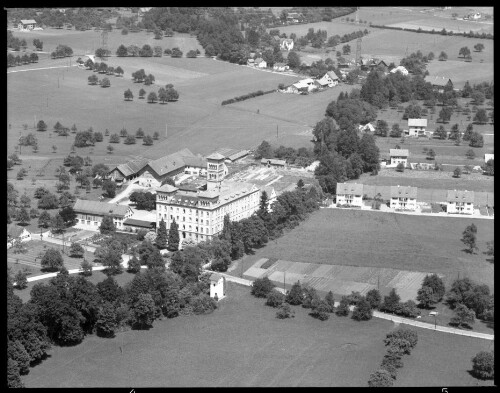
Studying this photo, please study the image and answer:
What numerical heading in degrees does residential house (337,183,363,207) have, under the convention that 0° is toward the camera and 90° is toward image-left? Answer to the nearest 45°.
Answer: approximately 0°

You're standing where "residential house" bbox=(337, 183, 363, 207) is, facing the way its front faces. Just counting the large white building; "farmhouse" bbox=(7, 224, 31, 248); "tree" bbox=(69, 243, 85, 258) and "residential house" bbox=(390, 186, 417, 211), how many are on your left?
1

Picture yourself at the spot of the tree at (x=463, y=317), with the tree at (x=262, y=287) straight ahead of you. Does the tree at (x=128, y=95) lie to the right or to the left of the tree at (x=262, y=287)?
right

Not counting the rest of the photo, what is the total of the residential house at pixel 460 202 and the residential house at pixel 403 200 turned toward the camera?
2

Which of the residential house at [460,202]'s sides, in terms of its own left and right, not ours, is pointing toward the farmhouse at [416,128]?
back

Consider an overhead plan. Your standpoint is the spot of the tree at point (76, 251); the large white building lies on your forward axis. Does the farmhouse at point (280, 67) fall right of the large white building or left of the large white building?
left

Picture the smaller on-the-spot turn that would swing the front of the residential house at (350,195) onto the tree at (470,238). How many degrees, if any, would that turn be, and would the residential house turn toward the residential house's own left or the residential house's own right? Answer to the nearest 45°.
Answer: approximately 45° to the residential house's own left

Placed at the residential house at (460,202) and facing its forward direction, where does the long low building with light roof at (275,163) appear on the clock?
The long low building with light roof is roughly at 4 o'clock from the residential house.

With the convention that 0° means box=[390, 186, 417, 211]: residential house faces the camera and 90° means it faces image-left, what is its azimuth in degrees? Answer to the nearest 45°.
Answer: approximately 0°

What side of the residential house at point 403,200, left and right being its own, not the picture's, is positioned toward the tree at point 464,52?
back

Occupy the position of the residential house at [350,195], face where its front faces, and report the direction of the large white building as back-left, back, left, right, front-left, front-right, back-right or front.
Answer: front-right

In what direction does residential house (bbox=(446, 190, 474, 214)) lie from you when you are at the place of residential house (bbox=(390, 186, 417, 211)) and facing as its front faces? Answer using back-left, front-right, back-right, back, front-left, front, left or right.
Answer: left

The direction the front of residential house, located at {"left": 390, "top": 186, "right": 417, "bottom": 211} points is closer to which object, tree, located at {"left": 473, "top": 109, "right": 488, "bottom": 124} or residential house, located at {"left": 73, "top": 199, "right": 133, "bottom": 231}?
the residential house

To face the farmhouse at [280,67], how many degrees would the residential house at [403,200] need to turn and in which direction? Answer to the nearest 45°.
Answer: approximately 180°

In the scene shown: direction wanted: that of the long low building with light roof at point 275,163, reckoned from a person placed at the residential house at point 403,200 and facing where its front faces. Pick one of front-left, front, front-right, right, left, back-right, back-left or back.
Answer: back-right
